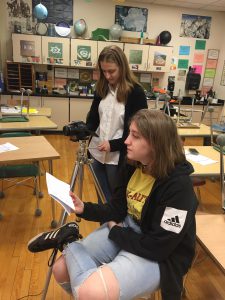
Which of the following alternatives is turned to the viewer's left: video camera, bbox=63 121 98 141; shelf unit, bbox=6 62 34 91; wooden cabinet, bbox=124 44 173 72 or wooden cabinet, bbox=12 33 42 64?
the video camera

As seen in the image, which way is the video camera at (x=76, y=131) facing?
to the viewer's left

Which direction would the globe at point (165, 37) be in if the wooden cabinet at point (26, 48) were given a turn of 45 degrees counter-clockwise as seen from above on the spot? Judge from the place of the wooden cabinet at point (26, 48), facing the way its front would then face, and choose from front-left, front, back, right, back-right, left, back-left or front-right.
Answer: front-left
